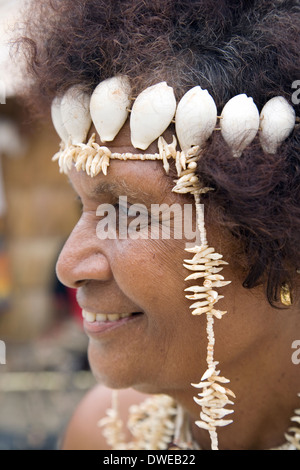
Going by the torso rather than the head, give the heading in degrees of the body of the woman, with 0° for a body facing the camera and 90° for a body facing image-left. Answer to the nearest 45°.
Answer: approximately 90°

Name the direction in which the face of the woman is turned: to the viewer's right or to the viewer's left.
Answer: to the viewer's left
